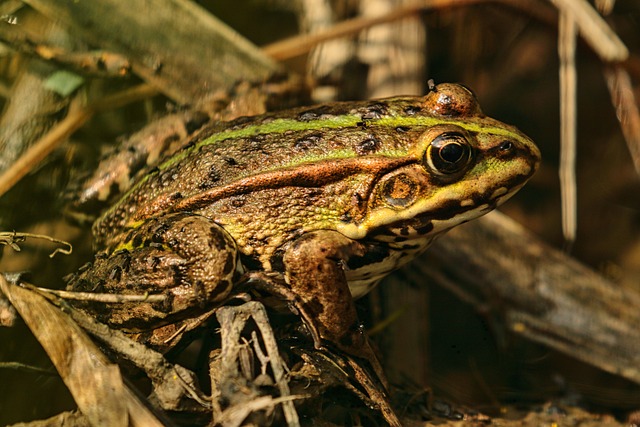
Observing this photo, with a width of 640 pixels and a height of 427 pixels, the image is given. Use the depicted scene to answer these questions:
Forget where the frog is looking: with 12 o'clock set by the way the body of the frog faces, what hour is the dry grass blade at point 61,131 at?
The dry grass blade is roughly at 7 o'clock from the frog.

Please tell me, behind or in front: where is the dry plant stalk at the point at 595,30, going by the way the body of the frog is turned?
in front

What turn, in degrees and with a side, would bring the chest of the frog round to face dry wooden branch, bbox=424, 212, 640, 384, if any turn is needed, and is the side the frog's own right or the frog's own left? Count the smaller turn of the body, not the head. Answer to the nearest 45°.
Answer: approximately 45° to the frog's own left

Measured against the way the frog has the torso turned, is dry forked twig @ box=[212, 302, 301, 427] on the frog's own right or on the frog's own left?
on the frog's own right

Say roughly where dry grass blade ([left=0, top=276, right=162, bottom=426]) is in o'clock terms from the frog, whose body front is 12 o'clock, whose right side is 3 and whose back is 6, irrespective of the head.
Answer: The dry grass blade is roughly at 5 o'clock from the frog.

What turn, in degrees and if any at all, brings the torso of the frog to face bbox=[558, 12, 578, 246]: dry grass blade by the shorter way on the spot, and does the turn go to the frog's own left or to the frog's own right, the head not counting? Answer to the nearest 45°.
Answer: approximately 45° to the frog's own left

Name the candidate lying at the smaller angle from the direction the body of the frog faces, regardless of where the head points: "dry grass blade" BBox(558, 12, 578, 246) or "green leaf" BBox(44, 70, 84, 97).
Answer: the dry grass blade

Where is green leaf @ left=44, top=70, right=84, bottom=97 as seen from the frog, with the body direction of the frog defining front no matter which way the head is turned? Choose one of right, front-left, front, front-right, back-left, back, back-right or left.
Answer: back-left

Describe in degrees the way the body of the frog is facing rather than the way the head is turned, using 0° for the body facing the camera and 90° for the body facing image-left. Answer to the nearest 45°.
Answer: approximately 270°

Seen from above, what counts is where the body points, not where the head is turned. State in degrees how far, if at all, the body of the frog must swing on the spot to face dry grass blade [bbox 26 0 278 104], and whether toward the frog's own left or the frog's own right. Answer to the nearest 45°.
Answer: approximately 135° to the frog's own left

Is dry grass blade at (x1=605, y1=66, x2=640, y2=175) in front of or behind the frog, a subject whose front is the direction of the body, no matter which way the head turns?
in front
